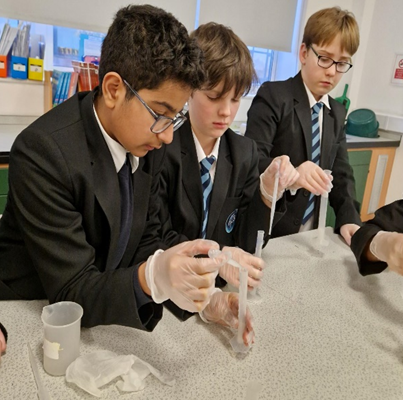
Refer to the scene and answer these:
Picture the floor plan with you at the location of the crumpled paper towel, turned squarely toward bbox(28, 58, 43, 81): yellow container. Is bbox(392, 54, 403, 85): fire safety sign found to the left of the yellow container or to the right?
right

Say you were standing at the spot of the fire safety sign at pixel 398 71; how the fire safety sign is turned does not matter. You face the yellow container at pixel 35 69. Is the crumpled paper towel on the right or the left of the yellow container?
left

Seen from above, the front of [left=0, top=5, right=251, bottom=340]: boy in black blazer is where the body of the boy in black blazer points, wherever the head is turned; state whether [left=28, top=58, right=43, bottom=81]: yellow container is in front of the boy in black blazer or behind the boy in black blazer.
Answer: behind

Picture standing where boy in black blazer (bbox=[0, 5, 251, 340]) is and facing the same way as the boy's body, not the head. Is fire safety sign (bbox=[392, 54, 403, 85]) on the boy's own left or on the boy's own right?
on the boy's own left

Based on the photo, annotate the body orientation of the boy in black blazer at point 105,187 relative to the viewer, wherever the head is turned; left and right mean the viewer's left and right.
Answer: facing the viewer and to the right of the viewer

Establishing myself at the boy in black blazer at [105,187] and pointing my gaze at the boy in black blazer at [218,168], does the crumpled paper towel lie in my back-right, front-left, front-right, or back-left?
back-right
